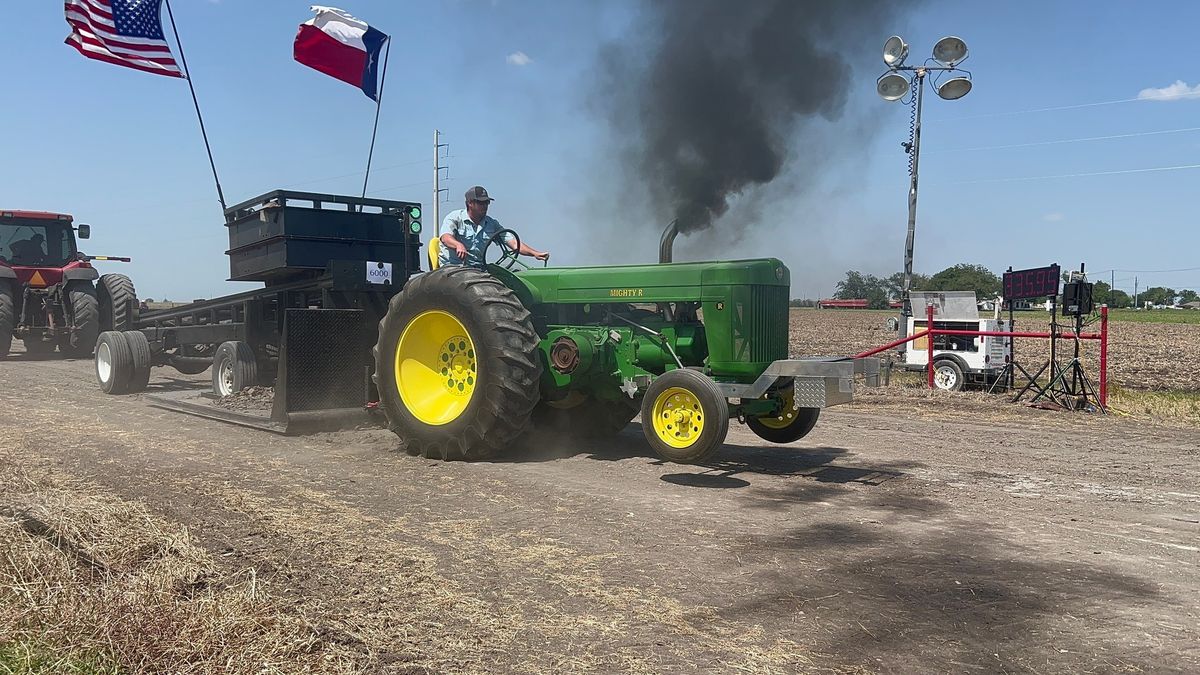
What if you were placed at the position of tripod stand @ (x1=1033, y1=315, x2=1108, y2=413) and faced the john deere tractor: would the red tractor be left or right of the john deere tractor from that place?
right

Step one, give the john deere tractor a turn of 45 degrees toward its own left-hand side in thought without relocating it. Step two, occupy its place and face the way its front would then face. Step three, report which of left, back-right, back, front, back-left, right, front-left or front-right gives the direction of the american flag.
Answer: back-left

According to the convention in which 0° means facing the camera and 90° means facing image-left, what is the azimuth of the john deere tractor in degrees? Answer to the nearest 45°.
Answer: approximately 315°

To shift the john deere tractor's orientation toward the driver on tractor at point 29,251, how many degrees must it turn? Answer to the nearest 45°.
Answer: approximately 180°

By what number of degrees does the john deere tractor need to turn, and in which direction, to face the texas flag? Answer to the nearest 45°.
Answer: approximately 180°

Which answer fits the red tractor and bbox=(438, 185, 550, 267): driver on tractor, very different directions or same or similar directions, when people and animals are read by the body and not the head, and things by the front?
very different directions

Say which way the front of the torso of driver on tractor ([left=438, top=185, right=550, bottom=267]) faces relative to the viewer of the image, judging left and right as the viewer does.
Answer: facing the viewer and to the right of the viewer

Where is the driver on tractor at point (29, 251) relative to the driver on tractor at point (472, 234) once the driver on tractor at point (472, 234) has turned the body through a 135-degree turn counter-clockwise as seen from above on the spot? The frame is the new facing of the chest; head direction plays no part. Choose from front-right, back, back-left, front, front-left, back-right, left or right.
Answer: front-left

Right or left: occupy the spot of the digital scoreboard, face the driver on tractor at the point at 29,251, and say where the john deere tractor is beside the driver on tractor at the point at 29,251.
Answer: left

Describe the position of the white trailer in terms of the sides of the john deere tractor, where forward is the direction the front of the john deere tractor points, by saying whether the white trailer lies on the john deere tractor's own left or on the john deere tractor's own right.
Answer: on the john deere tractor's own left

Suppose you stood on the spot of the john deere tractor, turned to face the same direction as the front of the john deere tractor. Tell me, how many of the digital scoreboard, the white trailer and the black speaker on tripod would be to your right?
0

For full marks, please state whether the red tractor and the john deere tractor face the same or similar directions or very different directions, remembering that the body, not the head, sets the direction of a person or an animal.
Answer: very different directions

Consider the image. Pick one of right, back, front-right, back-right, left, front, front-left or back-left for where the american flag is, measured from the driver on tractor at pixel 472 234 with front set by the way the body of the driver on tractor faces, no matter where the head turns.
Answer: back

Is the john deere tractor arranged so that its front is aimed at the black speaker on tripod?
no
